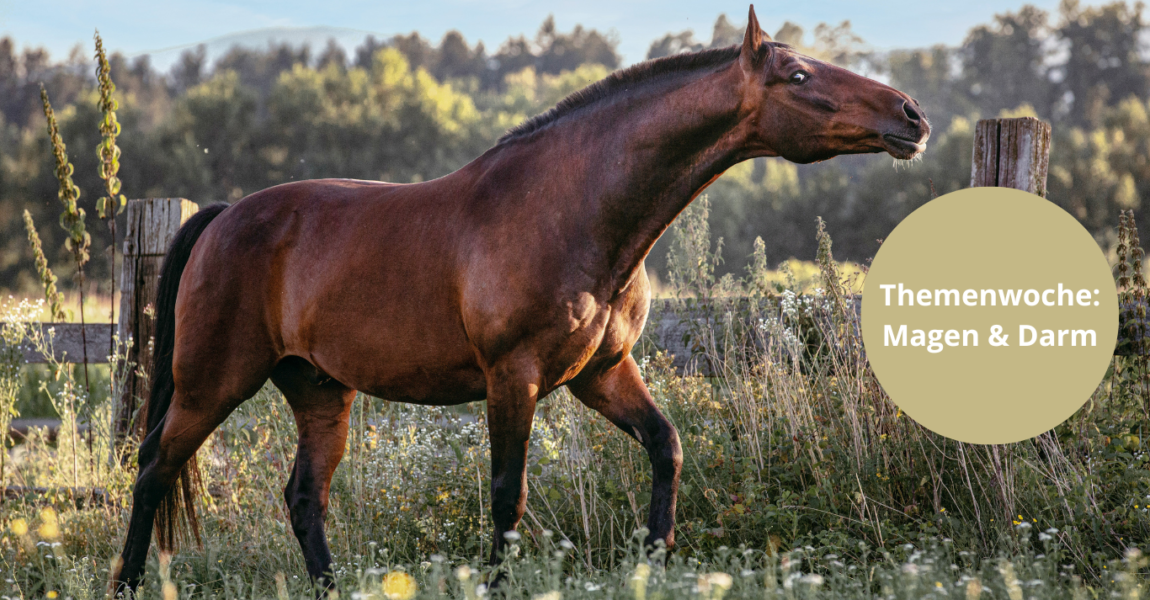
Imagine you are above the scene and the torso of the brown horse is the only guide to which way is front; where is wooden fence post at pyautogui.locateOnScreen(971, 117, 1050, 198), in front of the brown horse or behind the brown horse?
in front

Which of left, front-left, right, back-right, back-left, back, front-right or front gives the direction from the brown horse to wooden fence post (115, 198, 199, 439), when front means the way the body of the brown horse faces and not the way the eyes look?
back-left

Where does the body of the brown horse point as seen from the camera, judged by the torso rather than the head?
to the viewer's right

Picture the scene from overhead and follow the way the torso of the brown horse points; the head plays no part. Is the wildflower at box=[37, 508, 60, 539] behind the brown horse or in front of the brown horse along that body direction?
behind

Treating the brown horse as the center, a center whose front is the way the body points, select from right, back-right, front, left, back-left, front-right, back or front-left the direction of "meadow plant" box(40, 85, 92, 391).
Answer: back-left
